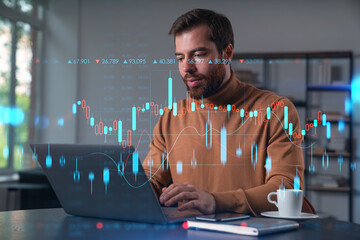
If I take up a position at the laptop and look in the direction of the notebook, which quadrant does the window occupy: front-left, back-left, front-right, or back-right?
back-left

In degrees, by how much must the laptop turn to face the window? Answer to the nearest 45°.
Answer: approximately 45° to its left

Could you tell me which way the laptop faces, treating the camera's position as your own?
facing away from the viewer and to the right of the viewer

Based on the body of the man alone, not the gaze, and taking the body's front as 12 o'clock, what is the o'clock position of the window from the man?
The window is roughly at 3 o'clock from the man.

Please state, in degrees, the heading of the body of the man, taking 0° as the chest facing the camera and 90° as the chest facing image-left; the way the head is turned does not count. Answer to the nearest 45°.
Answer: approximately 45°

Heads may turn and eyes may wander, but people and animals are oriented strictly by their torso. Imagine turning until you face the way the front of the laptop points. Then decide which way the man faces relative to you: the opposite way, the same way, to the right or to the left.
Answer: the opposite way
